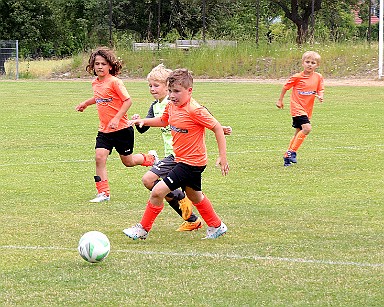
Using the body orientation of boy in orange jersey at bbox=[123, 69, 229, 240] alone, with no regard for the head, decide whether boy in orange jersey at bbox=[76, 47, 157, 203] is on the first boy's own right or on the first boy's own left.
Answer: on the first boy's own right

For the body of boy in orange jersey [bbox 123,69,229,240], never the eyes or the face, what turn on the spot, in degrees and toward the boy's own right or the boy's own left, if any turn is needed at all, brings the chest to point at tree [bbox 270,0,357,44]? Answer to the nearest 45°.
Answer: approximately 135° to the boy's own right

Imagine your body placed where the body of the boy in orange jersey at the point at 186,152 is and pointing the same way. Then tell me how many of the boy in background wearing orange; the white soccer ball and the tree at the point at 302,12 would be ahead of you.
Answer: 1

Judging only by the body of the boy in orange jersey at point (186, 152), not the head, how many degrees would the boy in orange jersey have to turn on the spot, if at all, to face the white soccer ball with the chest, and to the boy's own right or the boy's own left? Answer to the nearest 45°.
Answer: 0° — they already face it
